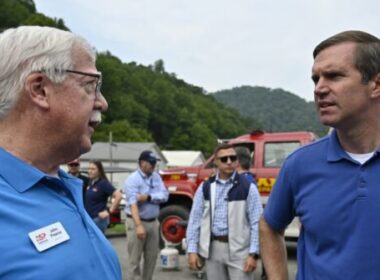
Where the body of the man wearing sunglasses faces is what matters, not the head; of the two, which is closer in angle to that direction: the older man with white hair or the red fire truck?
the older man with white hair

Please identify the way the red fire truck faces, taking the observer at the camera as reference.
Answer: facing to the left of the viewer

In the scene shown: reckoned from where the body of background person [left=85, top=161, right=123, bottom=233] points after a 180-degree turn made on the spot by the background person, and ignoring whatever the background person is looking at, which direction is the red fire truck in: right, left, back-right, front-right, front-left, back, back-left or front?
front

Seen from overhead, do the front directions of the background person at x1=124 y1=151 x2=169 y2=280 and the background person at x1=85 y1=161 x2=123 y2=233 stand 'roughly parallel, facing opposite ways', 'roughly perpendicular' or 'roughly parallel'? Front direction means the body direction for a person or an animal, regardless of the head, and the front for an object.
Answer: roughly perpendicular

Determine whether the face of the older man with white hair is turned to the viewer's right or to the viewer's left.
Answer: to the viewer's right

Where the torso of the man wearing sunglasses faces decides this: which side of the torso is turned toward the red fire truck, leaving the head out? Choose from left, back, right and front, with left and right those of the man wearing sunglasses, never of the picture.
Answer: back

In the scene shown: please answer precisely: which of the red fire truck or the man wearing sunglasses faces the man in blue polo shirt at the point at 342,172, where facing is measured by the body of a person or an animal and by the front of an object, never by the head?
the man wearing sunglasses

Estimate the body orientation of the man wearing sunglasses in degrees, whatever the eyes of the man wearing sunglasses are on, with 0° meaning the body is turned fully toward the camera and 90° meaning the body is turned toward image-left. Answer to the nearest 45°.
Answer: approximately 0°

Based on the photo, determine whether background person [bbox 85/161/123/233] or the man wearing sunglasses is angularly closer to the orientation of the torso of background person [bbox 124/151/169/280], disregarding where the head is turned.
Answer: the man wearing sunglasses
